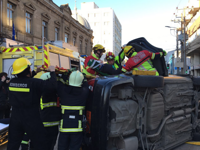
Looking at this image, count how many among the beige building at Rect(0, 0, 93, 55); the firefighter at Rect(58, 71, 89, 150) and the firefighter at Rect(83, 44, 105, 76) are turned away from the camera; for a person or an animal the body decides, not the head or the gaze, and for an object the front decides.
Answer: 1

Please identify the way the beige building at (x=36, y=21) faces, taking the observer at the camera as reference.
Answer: facing the viewer and to the right of the viewer

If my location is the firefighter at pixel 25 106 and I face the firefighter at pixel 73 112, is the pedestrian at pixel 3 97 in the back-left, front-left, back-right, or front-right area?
back-left

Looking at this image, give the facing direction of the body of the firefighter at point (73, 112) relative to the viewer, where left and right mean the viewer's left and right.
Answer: facing away from the viewer

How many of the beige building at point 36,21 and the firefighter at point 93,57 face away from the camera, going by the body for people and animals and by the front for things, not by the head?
0

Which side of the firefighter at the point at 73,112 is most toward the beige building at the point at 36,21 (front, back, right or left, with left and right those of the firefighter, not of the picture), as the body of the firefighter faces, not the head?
front

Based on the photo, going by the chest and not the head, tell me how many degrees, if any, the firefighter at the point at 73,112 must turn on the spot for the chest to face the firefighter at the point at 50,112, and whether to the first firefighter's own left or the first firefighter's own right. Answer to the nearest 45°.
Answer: approximately 45° to the first firefighter's own left

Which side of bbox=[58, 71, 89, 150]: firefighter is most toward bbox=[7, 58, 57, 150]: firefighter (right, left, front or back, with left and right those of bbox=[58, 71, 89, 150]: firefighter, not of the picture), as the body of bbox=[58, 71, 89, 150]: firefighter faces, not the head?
left

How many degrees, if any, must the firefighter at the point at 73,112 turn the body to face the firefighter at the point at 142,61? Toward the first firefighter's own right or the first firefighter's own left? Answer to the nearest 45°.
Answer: approximately 45° to the first firefighter's own right

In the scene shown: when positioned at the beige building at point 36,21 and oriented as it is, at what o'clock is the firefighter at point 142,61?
The firefighter is roughly at 1 o'clock from the beige building.
